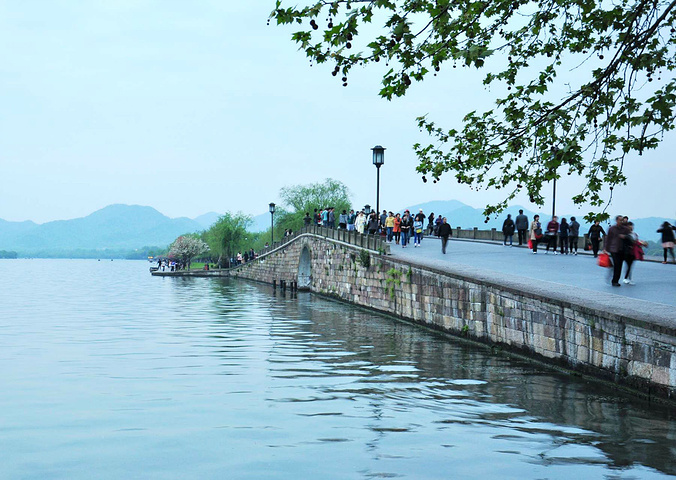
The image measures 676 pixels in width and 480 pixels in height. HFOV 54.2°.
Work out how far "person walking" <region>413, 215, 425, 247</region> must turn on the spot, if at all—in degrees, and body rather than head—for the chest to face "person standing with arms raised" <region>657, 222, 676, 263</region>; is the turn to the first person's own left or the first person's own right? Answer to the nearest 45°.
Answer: approximately 45° to the first person's own left

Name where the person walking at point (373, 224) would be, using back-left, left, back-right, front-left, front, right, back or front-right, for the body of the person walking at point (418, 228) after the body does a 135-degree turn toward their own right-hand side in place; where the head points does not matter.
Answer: front

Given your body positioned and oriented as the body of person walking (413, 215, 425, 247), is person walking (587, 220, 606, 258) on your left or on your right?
on your left

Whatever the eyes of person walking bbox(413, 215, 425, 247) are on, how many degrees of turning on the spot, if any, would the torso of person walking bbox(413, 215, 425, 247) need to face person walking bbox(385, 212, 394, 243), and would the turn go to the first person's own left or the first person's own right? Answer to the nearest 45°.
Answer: approximately 135° to the first person's own right

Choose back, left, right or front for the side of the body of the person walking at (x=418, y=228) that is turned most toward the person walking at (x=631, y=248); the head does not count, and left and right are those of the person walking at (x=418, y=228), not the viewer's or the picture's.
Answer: front

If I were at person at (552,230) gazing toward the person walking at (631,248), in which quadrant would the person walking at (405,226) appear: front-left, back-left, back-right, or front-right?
back-right

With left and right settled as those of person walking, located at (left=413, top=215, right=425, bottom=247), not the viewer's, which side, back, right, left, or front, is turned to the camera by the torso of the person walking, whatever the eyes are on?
front

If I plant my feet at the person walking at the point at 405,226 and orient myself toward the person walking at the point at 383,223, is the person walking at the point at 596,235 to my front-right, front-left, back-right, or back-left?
back-right

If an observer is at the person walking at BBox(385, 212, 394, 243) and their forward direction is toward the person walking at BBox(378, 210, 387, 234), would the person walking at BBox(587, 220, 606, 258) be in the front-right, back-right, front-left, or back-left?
back-right

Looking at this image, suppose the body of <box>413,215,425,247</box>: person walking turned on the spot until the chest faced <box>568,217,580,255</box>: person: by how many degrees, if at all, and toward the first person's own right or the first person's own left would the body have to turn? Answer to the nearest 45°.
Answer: approximately 45° to the first person's own left

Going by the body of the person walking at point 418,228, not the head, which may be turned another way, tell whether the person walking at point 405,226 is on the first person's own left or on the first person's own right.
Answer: on the first person's own right

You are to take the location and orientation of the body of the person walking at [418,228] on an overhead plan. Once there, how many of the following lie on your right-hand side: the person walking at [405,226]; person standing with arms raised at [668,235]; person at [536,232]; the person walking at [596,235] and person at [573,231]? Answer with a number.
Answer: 1

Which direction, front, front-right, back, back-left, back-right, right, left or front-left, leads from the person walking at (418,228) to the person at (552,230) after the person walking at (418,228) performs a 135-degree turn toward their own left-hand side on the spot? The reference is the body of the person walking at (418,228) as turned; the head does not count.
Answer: right

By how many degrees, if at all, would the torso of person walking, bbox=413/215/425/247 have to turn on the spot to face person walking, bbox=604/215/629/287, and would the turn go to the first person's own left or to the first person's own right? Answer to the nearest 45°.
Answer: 0° — they already face them
